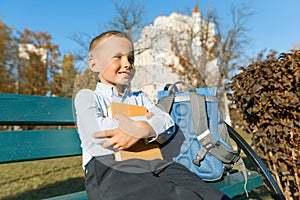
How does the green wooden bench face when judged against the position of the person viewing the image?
facing the viewer and to the right of the viewer

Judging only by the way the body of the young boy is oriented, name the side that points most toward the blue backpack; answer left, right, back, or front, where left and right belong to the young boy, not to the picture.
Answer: left

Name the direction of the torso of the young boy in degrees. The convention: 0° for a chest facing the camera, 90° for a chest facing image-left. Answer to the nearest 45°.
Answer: approximately 315°
